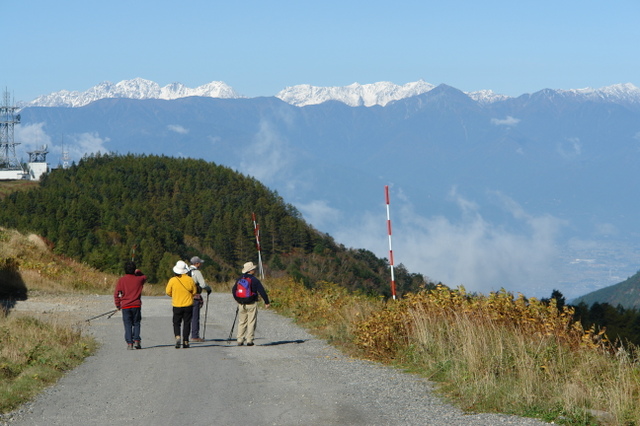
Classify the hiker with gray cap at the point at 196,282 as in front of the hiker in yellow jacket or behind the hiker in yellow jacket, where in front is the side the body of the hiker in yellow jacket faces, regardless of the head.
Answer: in front

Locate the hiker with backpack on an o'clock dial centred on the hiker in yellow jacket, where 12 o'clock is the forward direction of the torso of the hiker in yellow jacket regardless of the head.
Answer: The hiker with backpack is roughly at 3 o'clock from the hiker in yellow jacket.

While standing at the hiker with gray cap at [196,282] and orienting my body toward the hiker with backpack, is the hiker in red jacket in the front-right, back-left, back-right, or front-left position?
back-right

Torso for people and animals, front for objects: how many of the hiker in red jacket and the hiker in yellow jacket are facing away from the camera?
2

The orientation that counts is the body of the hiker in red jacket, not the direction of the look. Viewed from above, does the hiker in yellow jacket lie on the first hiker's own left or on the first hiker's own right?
on the first hiker's own right

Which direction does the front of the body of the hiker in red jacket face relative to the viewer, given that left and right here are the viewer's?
facing away from the viewer

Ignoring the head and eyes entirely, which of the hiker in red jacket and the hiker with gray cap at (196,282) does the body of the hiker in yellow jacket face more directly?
the hiker with gray cap

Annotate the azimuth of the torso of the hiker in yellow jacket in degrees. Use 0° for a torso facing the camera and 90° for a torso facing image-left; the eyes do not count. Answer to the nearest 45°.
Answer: approximately 180°
